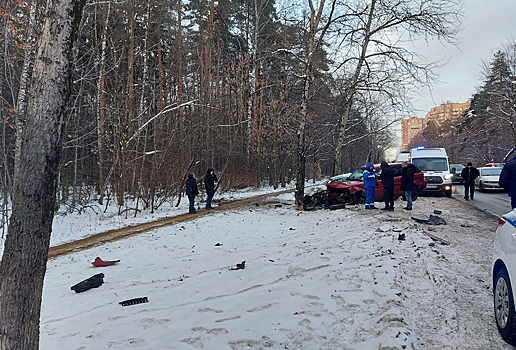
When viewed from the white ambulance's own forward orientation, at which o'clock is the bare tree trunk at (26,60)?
The bare tree trunk is roughly at 1 o'clock from the white ambulance.

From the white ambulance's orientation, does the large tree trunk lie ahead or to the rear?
ahead

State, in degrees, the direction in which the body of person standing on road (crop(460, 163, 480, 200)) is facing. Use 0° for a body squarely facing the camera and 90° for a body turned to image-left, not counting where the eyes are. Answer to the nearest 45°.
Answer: approximately 0°

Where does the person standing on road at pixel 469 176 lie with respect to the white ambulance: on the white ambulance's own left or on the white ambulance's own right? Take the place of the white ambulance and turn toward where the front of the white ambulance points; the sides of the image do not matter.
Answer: on the white ambulance's own left

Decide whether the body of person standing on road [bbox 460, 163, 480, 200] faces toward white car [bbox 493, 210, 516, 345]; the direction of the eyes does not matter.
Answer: yes

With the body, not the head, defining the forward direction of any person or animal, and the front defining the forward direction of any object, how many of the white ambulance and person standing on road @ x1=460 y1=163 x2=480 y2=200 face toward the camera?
2

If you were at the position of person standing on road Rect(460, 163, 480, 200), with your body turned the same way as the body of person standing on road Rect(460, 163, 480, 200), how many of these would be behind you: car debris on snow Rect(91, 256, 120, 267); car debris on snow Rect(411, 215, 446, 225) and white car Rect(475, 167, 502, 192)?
1

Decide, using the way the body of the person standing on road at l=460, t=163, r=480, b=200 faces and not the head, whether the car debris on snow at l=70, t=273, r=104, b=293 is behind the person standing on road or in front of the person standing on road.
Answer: in front

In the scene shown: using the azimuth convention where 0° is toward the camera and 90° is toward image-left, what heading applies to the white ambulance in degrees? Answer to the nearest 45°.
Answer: approximately 0°

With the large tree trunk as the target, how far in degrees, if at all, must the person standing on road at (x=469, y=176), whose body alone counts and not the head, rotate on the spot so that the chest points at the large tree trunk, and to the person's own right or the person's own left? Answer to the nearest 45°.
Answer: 0° — they already face it
